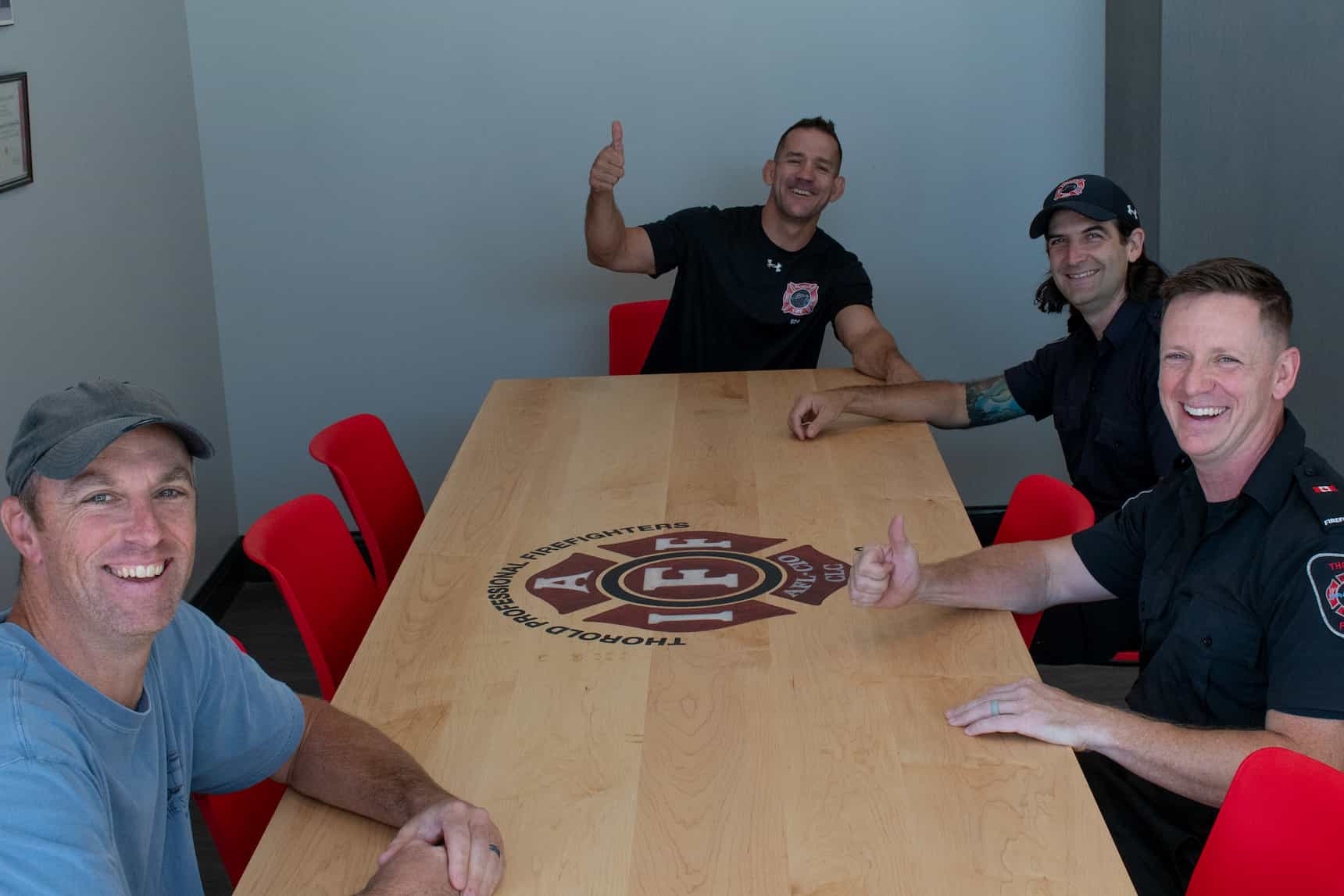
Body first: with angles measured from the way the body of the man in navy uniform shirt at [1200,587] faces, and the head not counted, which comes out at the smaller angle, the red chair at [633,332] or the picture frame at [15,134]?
the picture frame

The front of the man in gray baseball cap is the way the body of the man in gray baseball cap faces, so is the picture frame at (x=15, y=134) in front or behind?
behind

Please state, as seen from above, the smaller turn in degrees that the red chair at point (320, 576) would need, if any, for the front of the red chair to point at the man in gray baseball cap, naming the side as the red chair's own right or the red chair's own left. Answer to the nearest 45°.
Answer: approximately 45° to the red chair's own right

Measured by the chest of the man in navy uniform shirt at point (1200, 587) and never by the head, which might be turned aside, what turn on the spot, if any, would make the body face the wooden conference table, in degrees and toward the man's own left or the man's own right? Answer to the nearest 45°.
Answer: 0° — they already face it

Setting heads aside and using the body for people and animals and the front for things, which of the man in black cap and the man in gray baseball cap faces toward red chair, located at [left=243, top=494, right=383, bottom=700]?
the man in black cap

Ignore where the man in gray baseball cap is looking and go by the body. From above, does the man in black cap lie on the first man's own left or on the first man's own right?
on the first man's own left

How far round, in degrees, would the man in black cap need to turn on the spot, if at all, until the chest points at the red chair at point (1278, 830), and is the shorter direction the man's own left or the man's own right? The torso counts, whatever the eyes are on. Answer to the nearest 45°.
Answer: approximately 45° to the man's own left

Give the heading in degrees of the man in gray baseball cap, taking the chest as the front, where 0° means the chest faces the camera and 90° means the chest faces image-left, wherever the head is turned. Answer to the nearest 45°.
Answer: approximately 315°

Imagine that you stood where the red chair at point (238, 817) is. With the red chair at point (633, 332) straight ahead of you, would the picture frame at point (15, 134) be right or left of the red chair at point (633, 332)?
left

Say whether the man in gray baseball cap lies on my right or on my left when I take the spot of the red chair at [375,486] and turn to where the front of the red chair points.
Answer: on my right

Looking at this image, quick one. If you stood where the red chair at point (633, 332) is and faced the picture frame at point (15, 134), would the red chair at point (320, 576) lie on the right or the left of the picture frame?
left
